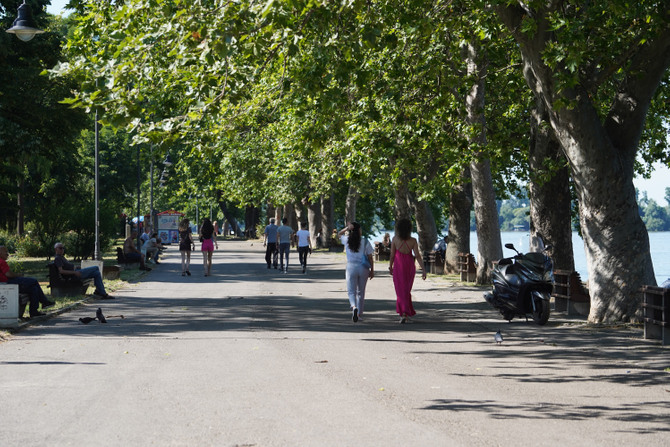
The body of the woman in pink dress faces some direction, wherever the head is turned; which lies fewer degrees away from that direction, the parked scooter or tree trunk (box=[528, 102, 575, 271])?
the tree trunk

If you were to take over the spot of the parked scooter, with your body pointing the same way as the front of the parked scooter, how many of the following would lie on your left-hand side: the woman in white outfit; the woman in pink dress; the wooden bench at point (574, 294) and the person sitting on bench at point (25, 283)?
1

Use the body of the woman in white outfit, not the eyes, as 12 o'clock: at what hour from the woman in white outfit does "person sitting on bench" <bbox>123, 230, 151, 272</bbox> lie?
The person sitting on bench is roughly at 11 o'clock from the woman in white outfit.

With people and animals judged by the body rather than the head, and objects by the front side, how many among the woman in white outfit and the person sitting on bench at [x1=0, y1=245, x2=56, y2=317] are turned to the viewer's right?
1

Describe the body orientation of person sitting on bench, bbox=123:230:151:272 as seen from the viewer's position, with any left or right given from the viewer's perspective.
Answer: facing to the right of the viewer

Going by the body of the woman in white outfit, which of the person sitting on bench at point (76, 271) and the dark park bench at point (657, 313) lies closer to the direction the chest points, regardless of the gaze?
the person sitting on bench

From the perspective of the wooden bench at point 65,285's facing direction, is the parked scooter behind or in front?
in front

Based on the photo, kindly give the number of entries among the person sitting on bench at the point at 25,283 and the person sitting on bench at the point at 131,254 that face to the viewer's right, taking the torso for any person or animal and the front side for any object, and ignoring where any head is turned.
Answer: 2

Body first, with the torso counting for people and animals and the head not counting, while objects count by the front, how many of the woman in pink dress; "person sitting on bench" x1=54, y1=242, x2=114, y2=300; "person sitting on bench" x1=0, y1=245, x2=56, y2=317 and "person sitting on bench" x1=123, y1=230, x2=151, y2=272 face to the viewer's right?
3

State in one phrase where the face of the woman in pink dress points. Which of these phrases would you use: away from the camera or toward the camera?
away from the camera

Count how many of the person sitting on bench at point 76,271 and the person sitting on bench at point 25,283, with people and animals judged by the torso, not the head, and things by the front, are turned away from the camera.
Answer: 0

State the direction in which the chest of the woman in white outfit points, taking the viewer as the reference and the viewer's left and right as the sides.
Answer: facing away from the viewer

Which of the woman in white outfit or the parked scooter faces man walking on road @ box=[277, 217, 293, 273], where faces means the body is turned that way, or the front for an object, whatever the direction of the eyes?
the woman in white outfit

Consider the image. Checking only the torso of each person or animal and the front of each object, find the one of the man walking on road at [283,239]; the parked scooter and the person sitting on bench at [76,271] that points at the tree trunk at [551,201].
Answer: the person sitting on bench

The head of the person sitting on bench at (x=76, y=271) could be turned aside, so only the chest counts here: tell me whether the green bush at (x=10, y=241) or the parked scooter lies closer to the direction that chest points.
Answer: the parked scooter
